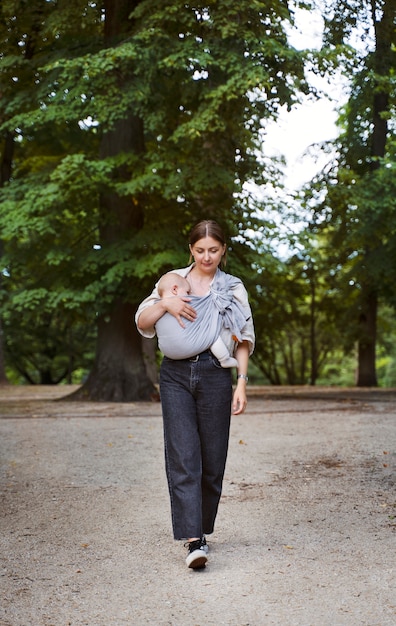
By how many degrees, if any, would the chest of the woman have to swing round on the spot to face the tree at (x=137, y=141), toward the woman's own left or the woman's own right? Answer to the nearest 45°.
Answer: approximately 180°

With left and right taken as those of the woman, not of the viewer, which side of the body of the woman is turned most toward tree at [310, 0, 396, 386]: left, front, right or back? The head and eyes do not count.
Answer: back

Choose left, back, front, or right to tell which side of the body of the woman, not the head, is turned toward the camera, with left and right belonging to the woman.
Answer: front

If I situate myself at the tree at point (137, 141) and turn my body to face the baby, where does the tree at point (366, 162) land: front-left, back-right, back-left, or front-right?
back-left

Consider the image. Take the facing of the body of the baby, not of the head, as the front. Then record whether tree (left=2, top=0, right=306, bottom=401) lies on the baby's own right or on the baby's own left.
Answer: on the baby's own left

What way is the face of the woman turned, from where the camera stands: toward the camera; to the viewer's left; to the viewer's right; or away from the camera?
toward the camera
